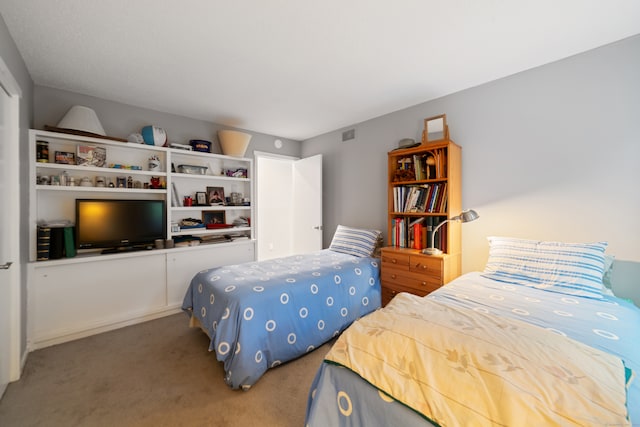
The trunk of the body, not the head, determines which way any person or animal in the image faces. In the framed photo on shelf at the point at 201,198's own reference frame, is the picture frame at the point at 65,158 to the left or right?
on its right

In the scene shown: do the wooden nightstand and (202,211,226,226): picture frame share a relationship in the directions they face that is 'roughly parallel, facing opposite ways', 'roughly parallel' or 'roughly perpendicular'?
roughly perpendicular

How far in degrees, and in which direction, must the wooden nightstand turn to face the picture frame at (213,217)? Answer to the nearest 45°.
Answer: approximately 45° to its right

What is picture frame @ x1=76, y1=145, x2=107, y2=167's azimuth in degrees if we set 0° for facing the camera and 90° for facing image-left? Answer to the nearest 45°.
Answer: approximately 0°

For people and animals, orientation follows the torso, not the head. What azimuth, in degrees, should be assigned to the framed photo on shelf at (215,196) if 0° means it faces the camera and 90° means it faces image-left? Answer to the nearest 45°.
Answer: approximately 0°
